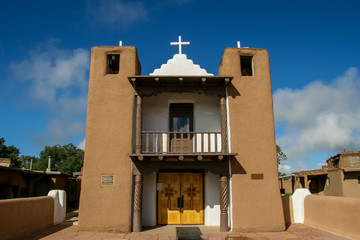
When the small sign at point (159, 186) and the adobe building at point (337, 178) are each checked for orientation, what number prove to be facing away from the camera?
0

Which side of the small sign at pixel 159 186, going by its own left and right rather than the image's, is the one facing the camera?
front

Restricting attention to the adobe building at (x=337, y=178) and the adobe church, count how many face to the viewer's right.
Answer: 0

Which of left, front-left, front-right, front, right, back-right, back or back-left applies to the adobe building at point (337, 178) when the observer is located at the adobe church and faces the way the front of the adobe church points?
back-left

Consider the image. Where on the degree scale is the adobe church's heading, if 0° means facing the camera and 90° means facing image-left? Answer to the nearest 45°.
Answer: approximately 0°

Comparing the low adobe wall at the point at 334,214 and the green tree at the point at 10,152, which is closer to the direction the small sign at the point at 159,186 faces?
the low adobe wall

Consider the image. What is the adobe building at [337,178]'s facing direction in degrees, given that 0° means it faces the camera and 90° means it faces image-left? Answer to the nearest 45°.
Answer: approximately 45°

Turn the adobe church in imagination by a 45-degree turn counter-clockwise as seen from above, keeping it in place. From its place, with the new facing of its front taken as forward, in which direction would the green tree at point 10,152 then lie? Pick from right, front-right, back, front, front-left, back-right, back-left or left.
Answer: back

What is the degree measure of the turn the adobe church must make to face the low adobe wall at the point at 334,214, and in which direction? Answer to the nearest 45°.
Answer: approximately 90° to its left

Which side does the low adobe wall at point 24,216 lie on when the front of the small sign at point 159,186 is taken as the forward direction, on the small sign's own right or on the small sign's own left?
on the small sign's own right

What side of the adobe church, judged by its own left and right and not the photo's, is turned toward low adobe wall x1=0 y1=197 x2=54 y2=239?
right

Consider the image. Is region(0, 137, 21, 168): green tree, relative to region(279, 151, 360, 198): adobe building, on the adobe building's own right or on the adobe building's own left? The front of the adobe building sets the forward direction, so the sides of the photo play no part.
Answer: on the adobe building's own right

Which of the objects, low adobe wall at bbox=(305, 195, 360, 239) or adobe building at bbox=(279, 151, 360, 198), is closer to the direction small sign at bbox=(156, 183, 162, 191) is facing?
the low adobe wall
